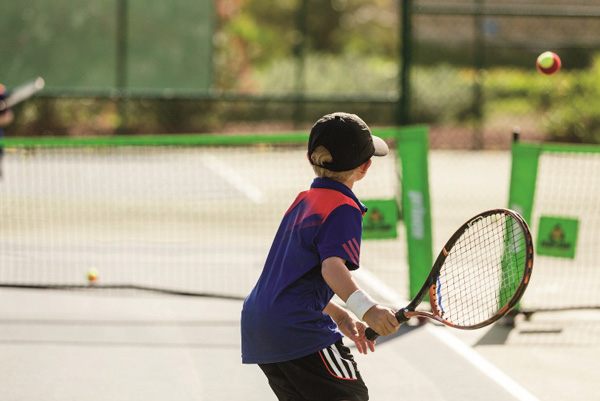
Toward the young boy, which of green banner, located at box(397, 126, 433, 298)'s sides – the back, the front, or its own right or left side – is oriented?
front

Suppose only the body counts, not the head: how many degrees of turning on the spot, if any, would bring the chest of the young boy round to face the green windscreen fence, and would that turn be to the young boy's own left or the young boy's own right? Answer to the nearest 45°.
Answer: approximately 45° to the young boy's own left

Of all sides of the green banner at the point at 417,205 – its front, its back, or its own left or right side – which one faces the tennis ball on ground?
right

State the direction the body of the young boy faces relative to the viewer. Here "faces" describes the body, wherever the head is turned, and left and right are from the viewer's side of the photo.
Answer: facing away from the viewer and to the right of the viewer

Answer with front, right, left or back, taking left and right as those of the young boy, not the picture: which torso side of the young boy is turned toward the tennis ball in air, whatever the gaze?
front

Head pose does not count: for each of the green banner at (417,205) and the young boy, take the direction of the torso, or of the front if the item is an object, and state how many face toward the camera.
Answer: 1

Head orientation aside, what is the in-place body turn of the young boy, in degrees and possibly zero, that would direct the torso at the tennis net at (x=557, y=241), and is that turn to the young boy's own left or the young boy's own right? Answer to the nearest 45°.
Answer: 0° — they already face it

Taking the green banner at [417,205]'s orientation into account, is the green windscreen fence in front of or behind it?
behind

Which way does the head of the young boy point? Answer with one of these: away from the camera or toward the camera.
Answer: away from the camera

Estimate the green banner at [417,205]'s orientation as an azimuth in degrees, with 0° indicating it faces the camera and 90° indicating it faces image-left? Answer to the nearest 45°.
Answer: approximately 0°

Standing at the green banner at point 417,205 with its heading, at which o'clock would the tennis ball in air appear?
The tennis ball in air is roughly at 8 o'clock from the green banner.

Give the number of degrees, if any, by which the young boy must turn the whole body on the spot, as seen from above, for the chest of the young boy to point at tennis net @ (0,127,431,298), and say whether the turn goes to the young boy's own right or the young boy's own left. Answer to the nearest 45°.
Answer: approximately 45° to the young boy's own left
